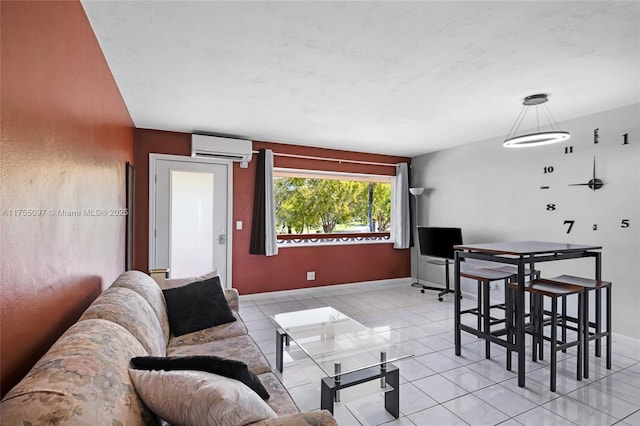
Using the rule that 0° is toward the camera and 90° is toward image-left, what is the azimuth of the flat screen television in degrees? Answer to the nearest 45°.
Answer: approximately 45°

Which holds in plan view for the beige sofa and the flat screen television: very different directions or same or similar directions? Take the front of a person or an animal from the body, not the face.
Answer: very different directions

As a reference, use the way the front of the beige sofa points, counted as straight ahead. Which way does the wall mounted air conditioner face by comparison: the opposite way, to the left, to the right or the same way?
to the right

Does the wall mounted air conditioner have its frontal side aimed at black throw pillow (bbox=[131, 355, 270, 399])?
yes

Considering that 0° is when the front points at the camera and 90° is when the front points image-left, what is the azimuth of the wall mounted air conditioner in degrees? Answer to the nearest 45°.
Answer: approximately 0°

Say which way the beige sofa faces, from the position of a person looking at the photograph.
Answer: facing to the right of the viewer

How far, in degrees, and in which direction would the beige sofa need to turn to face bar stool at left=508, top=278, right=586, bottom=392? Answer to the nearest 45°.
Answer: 0° — it already faces it

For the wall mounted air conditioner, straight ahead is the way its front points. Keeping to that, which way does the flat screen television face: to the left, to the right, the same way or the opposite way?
to the right

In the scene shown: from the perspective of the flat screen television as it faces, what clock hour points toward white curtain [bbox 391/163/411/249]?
The white curtain is roughly at 3 o'clock from the flat screen television.

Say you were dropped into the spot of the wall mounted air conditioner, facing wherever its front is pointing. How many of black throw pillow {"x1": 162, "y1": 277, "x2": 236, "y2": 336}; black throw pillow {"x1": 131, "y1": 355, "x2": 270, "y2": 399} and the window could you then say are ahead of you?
2
